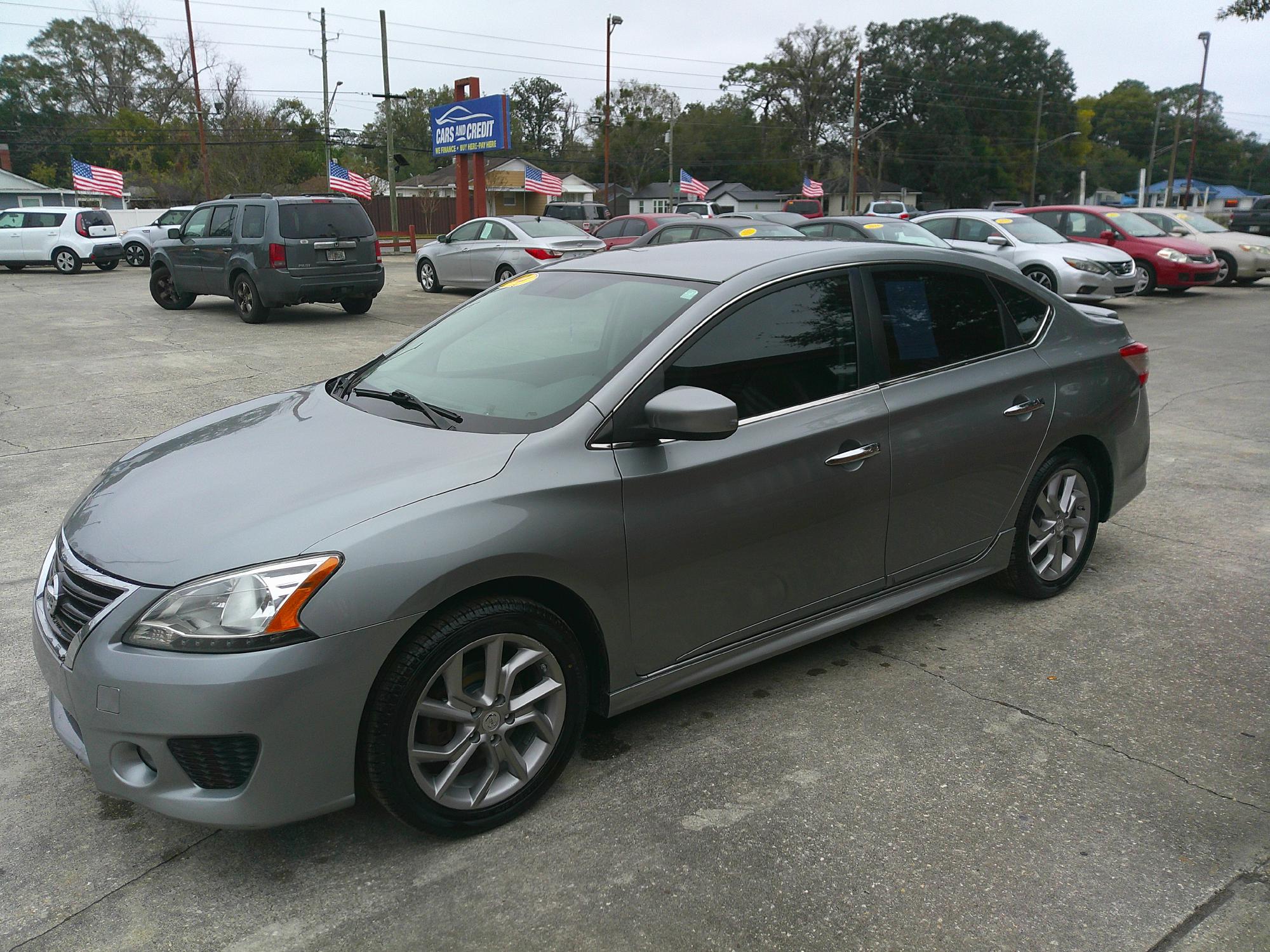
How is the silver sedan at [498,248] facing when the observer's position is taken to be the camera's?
facing away from the viewer and to the left of the viewer

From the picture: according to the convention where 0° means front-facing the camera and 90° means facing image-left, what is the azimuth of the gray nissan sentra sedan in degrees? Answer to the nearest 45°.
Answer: approximately 45°

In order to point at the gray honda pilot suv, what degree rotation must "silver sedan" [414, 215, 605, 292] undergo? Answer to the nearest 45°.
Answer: approximately 90° to its left

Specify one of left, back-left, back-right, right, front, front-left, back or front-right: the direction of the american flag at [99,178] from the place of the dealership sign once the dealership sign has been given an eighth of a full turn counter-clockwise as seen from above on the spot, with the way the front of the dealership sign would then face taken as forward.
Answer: back-right

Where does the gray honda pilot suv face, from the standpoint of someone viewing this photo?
facing away from the viewer and to the left of the viewer

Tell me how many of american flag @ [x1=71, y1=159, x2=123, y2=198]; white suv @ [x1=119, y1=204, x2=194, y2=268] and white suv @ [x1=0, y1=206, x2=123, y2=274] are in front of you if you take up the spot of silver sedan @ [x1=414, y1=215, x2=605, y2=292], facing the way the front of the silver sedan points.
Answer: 3

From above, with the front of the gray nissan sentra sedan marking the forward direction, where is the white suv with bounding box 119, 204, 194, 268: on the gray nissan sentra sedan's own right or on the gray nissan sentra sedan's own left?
on the gray nissan sentra sedan's own right

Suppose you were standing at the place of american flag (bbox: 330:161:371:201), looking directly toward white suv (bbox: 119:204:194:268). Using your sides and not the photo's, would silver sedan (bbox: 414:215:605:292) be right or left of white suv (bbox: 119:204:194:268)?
left

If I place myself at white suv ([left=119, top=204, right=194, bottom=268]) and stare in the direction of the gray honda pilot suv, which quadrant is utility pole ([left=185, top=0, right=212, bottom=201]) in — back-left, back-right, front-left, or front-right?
back-left

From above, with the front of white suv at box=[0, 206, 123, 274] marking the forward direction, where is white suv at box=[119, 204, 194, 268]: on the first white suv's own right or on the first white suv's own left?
on the first white suv's own right

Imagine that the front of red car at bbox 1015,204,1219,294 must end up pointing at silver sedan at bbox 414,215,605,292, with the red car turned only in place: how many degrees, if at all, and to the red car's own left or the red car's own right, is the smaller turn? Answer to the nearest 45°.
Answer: approximately 90° to the red car's own right

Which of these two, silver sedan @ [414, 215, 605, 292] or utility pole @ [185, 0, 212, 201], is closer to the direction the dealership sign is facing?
the silver sedan

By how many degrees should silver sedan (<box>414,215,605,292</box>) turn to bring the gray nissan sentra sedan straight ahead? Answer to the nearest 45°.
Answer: approximately 135° to its left

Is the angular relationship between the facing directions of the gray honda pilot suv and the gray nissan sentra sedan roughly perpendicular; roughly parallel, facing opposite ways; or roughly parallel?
roughly perpendicular

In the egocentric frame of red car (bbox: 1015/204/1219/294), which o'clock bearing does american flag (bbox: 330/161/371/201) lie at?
The american flag is roughly at 5 o'clock from the red car.
